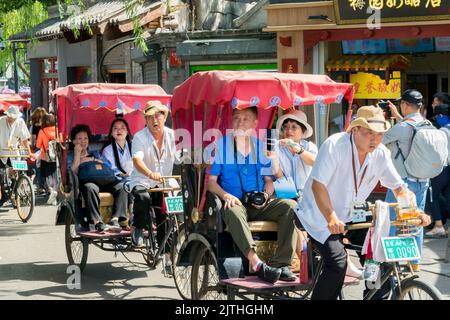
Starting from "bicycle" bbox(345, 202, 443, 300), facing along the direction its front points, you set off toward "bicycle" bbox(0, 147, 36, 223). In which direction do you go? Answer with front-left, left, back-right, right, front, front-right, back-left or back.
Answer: back

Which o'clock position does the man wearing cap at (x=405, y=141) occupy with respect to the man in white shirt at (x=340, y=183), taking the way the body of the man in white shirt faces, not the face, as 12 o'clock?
The man wearing cap is roughly at 8 o'clock from the man in white shirt.

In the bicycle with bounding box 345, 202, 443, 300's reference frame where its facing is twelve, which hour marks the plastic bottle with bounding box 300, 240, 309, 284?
The plastic bottle is roughly at 6 o'clock from the bicycle.

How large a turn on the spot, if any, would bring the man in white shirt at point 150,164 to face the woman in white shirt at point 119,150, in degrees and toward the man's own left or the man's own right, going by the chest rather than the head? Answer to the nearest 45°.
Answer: approximately 135° to the man's own left

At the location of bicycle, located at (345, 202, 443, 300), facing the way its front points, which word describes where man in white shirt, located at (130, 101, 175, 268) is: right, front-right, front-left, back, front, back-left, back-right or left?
back

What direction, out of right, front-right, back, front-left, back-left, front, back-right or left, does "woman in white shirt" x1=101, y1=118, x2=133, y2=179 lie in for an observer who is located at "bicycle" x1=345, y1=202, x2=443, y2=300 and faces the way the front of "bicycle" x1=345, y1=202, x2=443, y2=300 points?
back

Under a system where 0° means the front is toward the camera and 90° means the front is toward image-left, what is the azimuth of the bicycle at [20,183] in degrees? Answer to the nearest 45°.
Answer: approximately 315°

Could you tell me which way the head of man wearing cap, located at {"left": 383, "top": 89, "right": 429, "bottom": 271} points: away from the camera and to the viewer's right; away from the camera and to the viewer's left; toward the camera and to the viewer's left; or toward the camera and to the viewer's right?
away from the camera and to the viewer's left

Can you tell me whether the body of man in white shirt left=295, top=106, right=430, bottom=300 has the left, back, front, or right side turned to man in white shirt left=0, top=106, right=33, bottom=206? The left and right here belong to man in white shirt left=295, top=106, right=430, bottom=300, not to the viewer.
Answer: back
